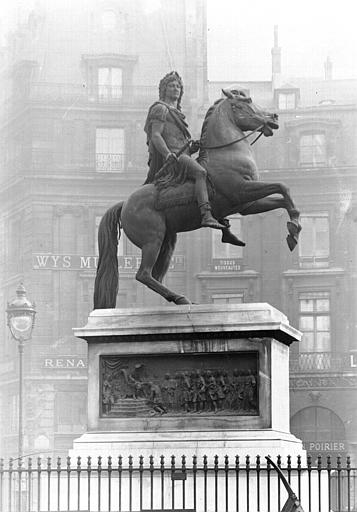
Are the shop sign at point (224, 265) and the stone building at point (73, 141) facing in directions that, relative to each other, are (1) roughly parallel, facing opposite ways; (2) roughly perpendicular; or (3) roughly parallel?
roughly parallel

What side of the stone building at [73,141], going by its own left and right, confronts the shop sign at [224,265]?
left

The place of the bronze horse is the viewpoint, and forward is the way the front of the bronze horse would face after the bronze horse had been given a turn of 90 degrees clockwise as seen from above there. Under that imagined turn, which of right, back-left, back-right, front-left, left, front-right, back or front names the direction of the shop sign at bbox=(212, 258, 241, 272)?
back

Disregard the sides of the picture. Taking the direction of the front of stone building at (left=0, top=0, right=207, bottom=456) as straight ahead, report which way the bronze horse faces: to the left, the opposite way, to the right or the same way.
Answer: to the left

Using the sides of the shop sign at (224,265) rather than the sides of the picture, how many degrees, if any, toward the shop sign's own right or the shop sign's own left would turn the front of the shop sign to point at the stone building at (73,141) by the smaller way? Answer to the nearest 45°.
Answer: approximately 90° to the shop sign's own right

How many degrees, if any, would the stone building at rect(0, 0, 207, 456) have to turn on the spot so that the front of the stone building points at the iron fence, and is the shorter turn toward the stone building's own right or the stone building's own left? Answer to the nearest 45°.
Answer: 0° — it already faces it

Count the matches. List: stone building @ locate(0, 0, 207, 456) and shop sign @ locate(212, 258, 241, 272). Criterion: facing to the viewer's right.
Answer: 0

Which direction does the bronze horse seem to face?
to the viewer's right

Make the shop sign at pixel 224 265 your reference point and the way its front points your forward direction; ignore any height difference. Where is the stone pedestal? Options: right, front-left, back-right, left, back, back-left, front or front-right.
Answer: front

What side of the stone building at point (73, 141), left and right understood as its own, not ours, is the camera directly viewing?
front

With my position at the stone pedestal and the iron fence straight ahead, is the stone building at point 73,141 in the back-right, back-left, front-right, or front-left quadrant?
back-right

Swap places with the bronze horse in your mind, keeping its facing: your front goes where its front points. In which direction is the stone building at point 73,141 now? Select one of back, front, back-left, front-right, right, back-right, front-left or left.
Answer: left

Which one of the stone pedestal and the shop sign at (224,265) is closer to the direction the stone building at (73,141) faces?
the stone pedestal
